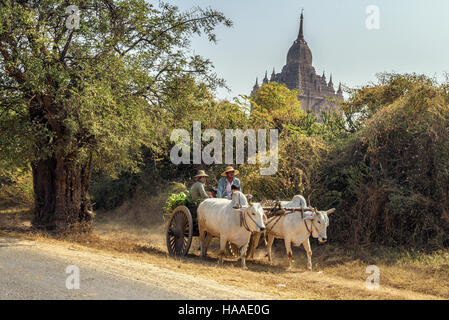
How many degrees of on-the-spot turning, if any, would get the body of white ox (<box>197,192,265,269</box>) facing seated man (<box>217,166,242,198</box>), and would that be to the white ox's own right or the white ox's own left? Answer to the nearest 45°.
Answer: approximately 135° to the white ox's own left

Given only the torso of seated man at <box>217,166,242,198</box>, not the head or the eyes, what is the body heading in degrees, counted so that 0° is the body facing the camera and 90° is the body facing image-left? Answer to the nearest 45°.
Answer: approximately 315°

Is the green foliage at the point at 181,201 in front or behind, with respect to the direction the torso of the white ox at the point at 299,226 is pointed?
behind

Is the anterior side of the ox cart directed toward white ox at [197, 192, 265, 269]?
yes

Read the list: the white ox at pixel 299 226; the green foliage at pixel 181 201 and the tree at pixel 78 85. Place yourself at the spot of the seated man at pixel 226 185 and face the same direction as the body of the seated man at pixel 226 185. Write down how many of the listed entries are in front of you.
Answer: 1

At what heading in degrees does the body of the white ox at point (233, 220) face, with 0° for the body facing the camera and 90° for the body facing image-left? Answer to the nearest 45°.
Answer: approximately 315°

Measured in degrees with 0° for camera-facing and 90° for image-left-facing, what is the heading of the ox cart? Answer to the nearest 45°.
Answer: approximately 315°

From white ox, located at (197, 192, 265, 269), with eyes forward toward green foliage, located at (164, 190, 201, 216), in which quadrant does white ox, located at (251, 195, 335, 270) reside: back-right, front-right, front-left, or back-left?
back-right
